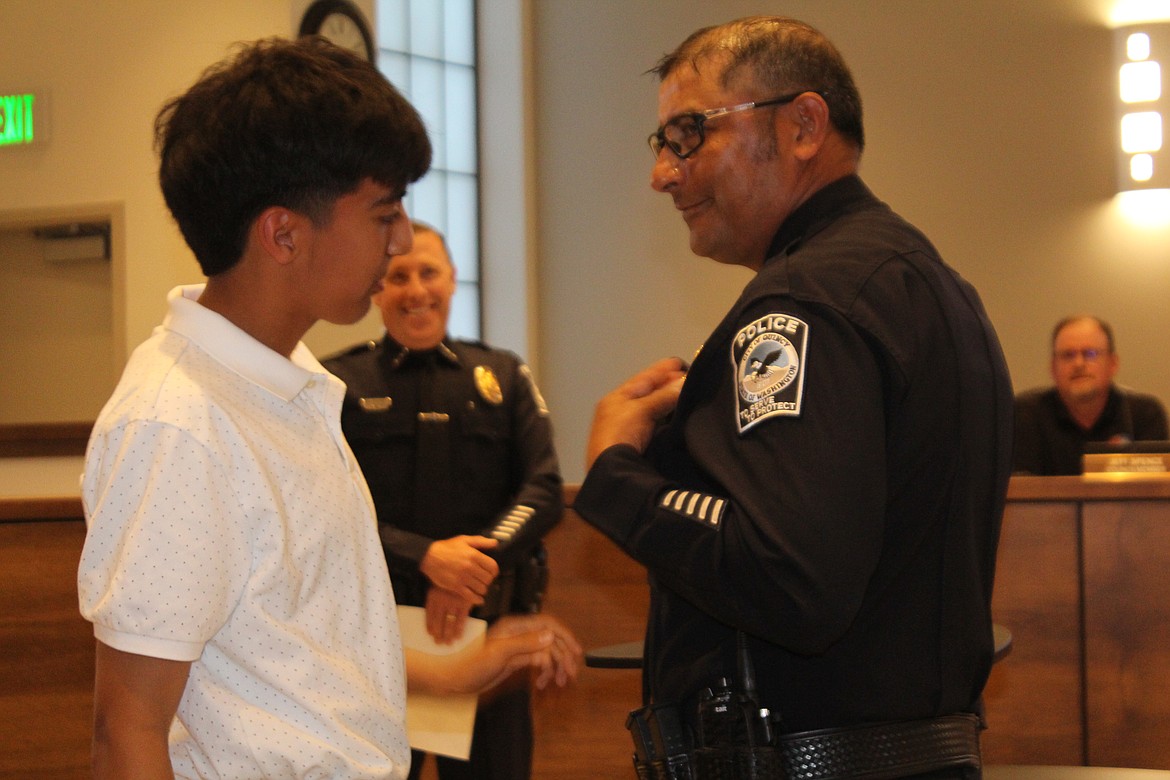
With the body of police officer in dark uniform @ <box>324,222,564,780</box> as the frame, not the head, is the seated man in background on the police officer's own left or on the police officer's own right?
on the police officer's own left

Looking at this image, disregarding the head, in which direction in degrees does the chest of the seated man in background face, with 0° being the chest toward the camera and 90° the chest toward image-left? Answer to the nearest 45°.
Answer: approximately 0°

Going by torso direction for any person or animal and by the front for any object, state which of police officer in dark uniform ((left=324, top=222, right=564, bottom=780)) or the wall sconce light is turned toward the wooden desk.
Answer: the wall sconce light

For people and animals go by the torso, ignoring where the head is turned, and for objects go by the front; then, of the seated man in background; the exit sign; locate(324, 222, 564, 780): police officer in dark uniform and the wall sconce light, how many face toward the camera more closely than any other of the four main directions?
4

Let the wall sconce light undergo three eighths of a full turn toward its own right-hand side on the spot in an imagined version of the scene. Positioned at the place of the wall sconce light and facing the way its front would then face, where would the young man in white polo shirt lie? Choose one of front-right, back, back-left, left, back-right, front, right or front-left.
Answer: back-left

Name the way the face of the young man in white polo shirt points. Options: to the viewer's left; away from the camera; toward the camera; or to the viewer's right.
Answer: to the viewer's right

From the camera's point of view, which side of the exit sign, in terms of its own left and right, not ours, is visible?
front

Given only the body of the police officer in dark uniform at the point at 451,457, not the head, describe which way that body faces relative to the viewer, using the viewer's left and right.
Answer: facing the viewer

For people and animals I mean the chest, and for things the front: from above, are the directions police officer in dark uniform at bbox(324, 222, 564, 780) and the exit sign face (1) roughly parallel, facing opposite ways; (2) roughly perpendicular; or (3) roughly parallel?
roughly parallel

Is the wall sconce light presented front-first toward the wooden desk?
yes

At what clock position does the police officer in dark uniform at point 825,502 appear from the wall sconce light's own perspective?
The police officer in dark uniform is roughly at 12 o'clock from the wall sconce light.

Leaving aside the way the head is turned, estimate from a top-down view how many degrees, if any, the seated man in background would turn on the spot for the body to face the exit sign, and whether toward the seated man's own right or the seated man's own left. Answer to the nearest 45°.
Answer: approximately 90° to the seated man's own right

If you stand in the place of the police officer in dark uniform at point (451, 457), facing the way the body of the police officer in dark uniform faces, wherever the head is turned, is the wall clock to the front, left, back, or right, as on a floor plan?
back

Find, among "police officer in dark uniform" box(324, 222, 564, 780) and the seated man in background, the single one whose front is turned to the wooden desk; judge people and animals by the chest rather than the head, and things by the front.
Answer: the seated man in background

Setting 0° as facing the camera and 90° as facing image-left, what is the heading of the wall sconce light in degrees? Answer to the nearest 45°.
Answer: approximately 0°

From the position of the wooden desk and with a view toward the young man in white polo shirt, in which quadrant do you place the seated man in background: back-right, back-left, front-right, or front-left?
back-right

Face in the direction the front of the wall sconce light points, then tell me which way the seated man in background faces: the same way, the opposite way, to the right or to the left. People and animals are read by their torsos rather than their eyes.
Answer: the same way
